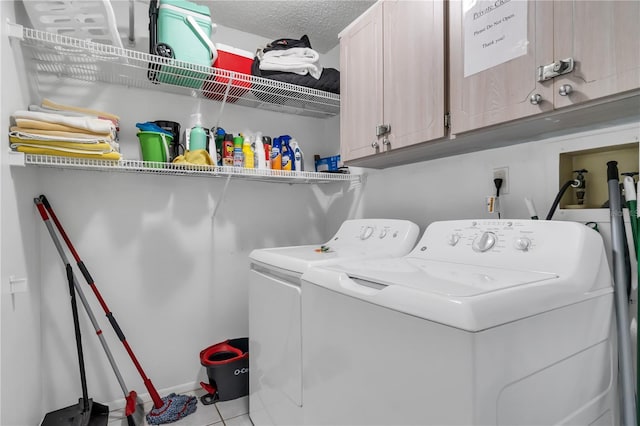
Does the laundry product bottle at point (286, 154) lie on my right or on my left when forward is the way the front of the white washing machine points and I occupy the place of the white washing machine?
on my right

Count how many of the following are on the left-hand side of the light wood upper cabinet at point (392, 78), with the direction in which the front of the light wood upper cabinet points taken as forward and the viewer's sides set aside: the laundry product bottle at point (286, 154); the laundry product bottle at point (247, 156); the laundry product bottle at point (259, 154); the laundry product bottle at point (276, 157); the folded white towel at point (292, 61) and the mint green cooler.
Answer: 0

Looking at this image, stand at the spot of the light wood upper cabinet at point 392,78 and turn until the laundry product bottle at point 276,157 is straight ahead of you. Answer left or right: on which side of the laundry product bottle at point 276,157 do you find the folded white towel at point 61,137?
left

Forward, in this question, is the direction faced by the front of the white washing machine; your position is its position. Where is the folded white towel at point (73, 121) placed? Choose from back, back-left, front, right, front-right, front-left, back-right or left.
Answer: front-right

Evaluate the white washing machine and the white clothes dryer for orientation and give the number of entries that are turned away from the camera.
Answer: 0

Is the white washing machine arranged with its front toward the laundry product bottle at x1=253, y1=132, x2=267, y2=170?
no

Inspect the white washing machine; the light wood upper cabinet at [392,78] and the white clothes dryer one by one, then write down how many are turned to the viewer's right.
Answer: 0

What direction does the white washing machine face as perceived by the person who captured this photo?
facing the viewer and to the left of the viewer

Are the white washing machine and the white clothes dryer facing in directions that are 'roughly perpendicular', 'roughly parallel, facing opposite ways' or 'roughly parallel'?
roughly parallel

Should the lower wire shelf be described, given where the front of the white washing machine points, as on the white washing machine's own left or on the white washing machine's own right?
on the white washing machine's own right

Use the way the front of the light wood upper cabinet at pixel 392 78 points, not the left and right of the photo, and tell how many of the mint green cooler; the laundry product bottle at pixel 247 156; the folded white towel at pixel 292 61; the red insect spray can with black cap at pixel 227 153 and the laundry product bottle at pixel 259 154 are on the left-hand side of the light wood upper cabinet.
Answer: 0

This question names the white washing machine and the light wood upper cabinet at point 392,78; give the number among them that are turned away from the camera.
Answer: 0

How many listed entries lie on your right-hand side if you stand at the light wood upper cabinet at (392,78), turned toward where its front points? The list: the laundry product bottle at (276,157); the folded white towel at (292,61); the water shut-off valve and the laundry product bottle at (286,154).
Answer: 3

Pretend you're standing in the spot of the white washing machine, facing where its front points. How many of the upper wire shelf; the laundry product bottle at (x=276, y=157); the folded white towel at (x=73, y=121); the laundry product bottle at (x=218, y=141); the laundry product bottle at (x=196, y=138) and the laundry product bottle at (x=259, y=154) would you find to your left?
0

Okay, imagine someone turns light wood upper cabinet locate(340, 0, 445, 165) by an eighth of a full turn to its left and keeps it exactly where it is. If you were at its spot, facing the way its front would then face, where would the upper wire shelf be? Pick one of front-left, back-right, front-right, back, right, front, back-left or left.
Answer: right

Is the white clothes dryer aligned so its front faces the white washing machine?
no

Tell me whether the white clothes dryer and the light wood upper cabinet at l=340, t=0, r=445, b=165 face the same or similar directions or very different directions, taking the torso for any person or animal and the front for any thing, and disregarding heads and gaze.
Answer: same or similar directions
